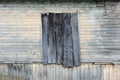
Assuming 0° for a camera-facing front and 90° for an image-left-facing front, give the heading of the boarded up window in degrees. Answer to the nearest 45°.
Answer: approximately 0°
